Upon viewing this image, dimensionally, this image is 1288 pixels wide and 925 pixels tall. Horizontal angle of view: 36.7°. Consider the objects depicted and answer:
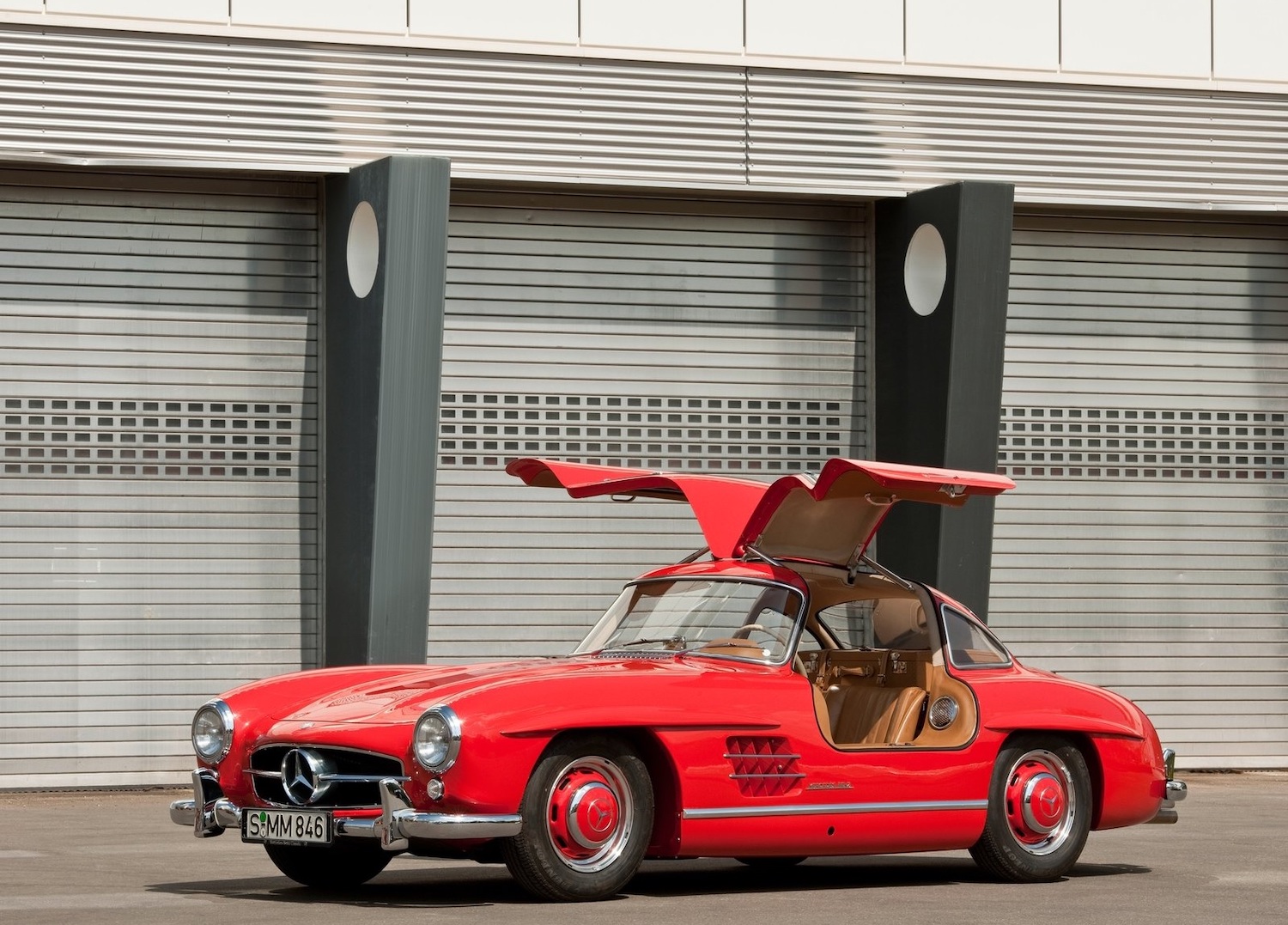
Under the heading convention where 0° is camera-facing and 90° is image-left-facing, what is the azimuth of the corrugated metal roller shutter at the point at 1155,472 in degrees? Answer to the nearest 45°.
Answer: approximately 0°

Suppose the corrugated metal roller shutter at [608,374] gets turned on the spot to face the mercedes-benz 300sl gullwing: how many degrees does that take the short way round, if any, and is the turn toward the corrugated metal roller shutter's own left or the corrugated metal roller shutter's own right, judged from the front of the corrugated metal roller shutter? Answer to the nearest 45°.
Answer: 0° — it already faces it

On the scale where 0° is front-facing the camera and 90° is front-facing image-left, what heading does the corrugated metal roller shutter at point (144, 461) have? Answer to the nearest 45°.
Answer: approximately 0°

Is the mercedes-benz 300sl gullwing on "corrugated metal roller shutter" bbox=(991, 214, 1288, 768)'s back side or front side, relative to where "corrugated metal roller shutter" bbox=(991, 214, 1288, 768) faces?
on the front side

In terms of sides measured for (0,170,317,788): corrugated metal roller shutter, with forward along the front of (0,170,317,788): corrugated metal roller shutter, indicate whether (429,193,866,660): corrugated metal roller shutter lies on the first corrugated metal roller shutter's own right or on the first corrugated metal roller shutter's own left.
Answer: on the first corrugated metal roller shutter's own left

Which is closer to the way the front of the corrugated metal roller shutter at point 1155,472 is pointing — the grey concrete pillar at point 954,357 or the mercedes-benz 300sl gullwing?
the mercedes-benz 300sl gullwing

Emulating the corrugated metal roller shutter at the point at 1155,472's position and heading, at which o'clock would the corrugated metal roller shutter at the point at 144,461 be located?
the corrugated metal roller shutter at the point at 144,461 is roughly at 2 o'clock from the corrugated metal roller shutter at the point at 1155,472.

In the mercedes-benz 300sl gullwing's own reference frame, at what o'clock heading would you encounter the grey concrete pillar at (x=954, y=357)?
The grey concrete pillar is roughly at 5 o'clock from the mercedes-benz 300sl gullwing.

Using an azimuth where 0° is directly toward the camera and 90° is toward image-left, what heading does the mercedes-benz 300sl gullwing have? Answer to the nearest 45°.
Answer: approximately 45°

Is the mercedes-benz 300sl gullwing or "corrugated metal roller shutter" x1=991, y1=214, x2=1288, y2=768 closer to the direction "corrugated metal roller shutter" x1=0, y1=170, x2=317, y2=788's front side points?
the mercedes-benz 300sl gullwing

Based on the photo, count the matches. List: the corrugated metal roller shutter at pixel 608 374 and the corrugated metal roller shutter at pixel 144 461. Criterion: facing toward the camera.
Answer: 2

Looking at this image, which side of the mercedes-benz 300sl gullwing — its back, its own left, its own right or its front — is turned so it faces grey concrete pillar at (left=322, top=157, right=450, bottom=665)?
right
